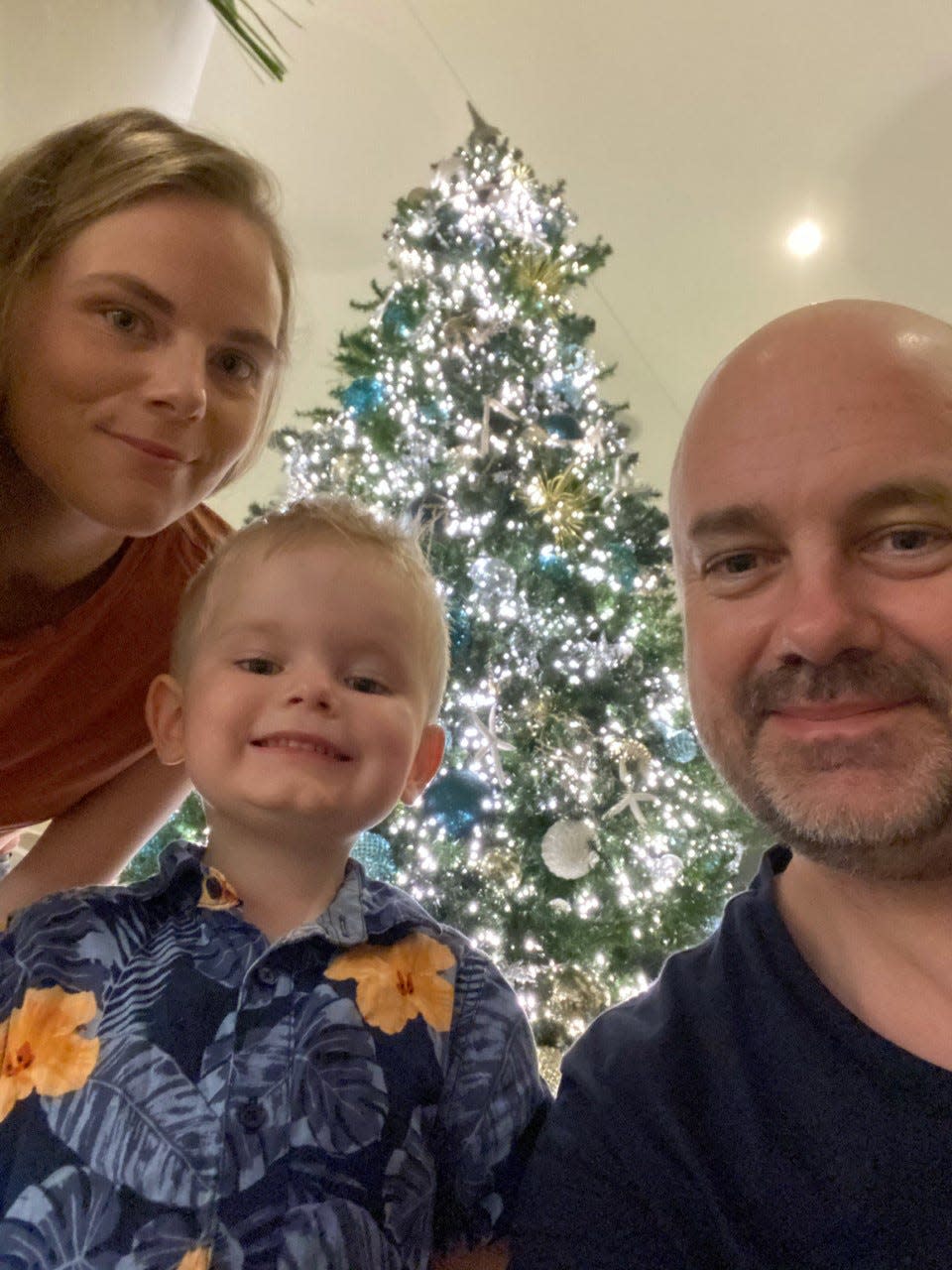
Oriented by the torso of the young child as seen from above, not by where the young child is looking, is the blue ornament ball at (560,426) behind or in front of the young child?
behind

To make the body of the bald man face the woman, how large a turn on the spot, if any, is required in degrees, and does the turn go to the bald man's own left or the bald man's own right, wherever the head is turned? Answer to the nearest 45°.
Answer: approximately 90° to the bald man's own right

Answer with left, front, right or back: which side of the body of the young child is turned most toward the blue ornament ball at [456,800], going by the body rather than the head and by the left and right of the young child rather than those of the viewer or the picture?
back

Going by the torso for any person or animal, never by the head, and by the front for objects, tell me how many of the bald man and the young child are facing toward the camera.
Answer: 2

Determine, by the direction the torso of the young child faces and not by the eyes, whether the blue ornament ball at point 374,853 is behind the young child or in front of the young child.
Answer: behind

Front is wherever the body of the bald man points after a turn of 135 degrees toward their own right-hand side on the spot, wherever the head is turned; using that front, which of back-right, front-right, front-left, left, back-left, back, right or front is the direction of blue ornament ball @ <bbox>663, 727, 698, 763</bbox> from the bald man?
front-right

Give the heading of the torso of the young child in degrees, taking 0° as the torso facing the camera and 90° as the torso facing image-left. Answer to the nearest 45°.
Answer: approximately 0°

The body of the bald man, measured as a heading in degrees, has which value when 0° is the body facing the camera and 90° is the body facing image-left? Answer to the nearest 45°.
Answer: approximately 0°
